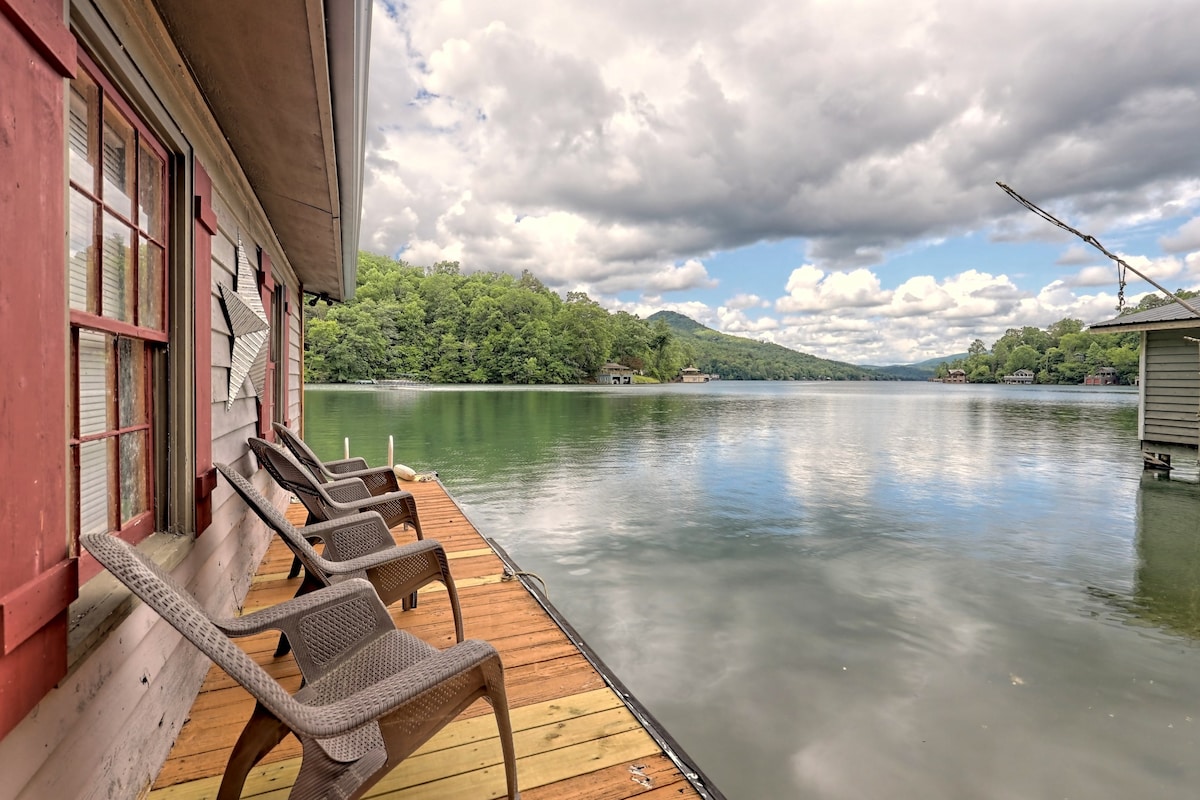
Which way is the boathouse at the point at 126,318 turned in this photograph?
to the viewer's right

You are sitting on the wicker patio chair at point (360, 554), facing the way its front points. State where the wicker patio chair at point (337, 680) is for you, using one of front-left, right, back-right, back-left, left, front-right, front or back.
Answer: right

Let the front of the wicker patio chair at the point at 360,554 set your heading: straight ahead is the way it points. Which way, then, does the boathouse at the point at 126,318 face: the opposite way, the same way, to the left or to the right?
the same way

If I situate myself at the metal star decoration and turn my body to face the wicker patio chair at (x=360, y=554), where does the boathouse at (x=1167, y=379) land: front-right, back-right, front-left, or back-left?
front-left

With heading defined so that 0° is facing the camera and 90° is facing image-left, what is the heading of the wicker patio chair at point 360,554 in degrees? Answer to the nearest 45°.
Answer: approximately 270°

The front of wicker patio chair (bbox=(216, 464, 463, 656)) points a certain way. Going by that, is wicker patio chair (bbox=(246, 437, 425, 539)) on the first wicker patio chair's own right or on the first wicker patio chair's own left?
on the first wicker patio chair's own left

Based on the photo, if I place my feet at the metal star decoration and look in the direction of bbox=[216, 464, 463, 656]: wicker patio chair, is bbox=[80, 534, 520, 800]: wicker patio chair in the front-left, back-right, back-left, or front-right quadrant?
front-right

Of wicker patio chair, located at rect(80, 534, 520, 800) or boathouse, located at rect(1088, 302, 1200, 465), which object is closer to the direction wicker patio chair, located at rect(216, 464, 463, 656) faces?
the boathouse

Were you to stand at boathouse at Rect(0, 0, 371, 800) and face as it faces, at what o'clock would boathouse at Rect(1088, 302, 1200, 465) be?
boathouse at Rect(1088, 302, 1200, 465) is roughly at 12 o'clock from boathouse at Rect(0, 0, 371, 800).

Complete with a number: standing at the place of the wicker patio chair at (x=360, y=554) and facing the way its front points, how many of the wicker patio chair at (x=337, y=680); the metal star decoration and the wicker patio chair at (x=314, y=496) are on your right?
1
